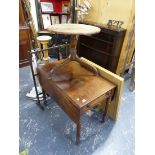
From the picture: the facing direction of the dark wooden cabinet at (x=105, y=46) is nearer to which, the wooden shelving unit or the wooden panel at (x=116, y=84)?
the wooden panel

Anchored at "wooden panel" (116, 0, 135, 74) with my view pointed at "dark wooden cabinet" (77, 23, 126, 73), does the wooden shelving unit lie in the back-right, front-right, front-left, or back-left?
front-right

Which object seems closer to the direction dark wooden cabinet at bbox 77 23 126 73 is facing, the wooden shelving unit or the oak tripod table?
the oak tripod table

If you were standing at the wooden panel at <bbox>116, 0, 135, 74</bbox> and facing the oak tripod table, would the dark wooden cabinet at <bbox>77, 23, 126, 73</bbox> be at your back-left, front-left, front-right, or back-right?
front-right

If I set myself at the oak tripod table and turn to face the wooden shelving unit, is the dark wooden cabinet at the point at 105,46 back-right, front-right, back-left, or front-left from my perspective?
front-right

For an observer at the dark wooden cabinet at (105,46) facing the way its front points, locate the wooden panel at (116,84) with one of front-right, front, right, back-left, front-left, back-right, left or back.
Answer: front-left

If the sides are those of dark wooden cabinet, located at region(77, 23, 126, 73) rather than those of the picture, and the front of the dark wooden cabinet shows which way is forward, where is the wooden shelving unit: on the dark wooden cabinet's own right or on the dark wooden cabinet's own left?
on the dark wooden cabinet's own right

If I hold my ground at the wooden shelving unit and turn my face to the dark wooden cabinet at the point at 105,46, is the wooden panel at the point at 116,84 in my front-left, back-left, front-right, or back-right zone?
front-right

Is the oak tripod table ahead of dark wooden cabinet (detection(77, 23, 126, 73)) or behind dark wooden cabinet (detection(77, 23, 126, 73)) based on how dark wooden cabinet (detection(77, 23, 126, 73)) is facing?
ahead

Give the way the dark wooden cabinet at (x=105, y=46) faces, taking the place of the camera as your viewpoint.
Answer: facing the viewer and to the left of the viewer

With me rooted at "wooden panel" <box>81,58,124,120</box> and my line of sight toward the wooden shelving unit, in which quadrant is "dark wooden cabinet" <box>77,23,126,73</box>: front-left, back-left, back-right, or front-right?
front-right
